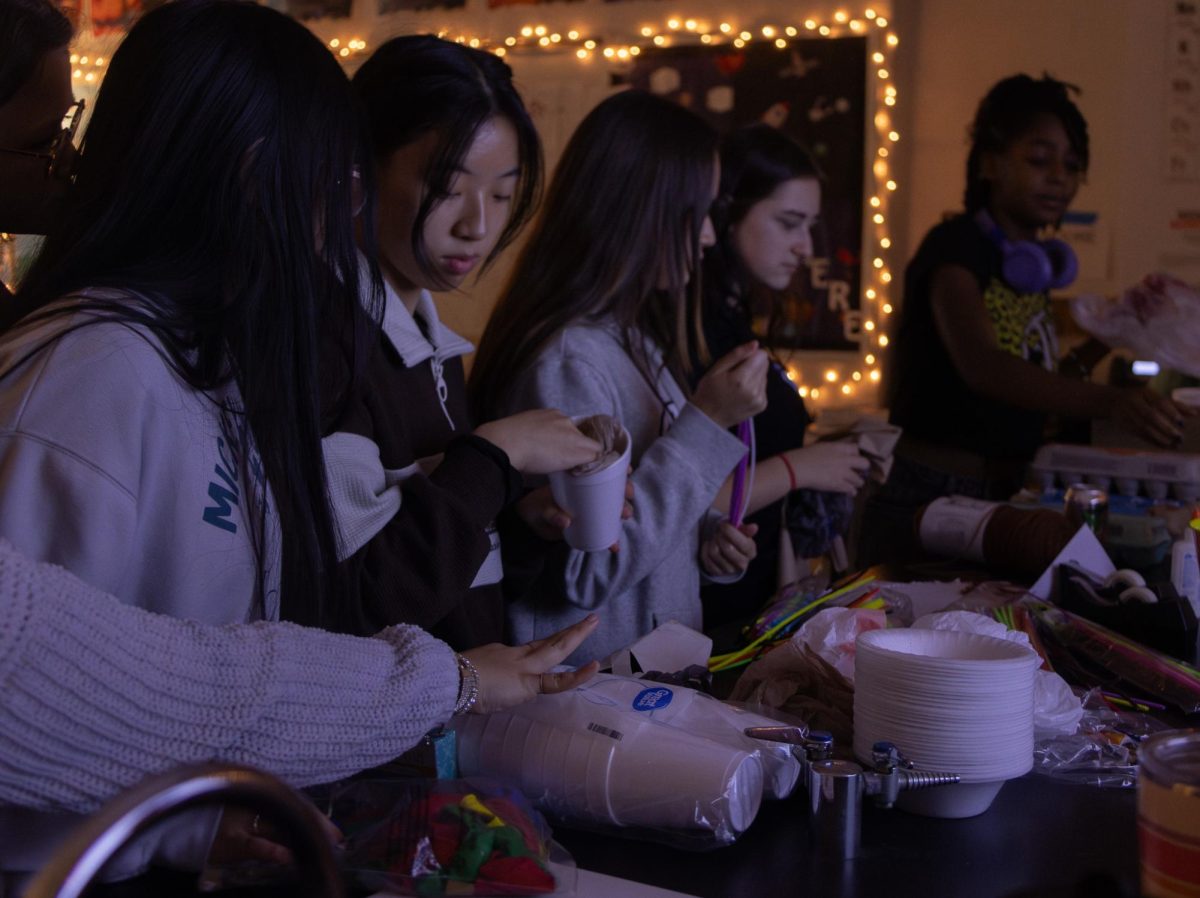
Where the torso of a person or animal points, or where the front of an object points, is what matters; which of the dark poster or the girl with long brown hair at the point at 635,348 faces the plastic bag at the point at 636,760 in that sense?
the dark poster

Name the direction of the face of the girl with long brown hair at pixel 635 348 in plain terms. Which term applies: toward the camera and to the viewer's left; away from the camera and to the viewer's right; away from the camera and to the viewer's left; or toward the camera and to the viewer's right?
away from the camera and to the viewer's right

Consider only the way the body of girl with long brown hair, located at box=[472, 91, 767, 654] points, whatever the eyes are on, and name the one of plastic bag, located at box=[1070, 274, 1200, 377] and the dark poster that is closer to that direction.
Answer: the plastic bag

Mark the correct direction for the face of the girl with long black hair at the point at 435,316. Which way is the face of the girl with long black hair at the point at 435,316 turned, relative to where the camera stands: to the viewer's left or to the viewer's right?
to the viewer's right

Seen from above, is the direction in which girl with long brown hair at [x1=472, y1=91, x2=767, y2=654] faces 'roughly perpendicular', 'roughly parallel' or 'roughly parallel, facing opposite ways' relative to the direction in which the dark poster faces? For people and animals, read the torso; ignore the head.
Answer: roughly perpendicular

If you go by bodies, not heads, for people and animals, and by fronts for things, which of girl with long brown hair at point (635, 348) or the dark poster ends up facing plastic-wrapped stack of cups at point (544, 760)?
the dark poster

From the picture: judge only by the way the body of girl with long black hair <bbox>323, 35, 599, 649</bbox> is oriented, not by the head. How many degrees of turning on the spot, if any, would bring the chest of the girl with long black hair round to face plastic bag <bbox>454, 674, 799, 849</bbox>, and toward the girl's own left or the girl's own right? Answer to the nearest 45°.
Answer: approximately 45° to the girl's own right

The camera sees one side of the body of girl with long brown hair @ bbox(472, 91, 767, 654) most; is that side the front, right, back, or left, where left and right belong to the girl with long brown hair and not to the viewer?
right

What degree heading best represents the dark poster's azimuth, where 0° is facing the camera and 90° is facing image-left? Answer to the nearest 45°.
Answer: approximately 0°

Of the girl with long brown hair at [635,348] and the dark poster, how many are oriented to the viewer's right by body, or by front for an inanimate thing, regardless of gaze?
1

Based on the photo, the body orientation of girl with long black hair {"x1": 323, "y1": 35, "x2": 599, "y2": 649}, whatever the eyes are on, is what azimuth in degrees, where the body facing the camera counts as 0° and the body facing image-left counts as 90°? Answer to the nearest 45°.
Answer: approximately 315°
